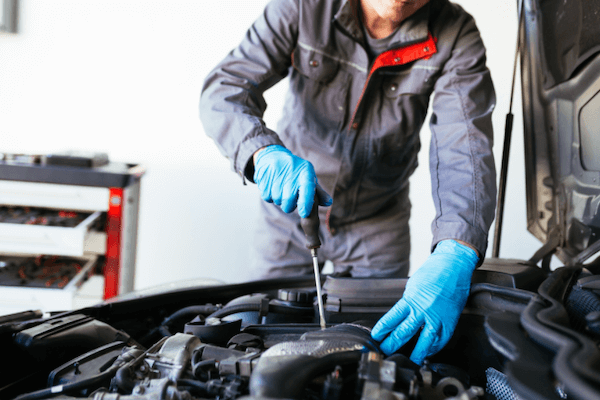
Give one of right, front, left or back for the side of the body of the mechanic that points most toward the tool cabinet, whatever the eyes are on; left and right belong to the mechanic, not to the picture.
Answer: right

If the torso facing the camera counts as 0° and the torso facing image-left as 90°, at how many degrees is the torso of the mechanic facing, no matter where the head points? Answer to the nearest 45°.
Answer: approximately 0°
